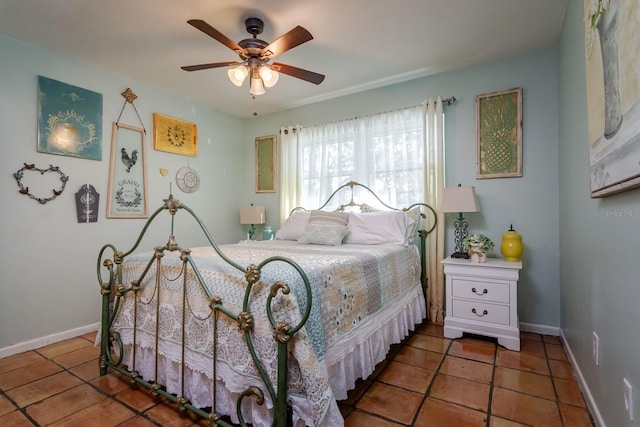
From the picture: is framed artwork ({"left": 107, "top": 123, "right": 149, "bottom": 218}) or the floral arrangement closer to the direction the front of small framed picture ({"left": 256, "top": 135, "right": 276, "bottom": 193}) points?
the framed artwork

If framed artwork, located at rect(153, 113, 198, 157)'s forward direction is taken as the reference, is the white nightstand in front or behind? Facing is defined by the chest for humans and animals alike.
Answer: in front

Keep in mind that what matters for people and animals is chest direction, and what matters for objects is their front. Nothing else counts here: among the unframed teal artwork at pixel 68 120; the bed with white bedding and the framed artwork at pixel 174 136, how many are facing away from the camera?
0

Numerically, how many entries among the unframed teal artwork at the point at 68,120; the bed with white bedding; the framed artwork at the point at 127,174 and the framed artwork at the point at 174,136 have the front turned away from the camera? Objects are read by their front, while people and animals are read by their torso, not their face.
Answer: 0

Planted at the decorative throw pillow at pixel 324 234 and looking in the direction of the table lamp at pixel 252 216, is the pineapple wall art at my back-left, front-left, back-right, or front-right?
back-right

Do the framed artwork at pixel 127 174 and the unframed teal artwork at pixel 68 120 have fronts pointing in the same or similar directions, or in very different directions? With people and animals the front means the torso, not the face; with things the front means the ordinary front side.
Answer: same or similar directions

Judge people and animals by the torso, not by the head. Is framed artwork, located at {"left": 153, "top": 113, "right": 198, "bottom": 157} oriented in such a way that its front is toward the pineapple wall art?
yes

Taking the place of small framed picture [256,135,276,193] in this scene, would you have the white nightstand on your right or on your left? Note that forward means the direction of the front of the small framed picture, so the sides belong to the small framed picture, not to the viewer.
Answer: on your left

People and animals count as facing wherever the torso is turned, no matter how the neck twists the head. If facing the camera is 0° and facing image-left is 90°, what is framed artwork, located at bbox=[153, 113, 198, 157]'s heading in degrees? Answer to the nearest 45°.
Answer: approximately 315°

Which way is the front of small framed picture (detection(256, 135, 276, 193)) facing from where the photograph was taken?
facing the viewer and to the left of the viewer

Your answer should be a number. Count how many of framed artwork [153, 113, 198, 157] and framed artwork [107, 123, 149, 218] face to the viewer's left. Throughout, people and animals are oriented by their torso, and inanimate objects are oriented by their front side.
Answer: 0

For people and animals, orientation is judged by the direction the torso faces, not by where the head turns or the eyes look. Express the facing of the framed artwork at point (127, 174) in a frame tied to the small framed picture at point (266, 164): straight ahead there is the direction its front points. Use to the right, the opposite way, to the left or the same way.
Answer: to the left

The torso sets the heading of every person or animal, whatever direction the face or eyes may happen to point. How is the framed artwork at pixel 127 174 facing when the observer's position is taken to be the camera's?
facing the viewer and to the right of the viewer

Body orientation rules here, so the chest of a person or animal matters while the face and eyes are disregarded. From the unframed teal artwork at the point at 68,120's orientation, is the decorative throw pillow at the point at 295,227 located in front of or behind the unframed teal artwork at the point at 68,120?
in front

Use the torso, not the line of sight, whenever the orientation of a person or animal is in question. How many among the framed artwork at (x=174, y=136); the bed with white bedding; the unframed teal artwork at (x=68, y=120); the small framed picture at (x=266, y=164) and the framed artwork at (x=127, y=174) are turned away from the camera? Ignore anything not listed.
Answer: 0

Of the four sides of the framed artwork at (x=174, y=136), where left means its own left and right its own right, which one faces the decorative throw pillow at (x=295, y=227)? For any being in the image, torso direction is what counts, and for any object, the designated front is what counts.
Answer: front

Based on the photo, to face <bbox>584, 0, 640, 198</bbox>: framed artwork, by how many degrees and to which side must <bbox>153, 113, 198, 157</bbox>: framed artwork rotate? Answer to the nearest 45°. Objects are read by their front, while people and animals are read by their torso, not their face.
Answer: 0° — it already faces it
